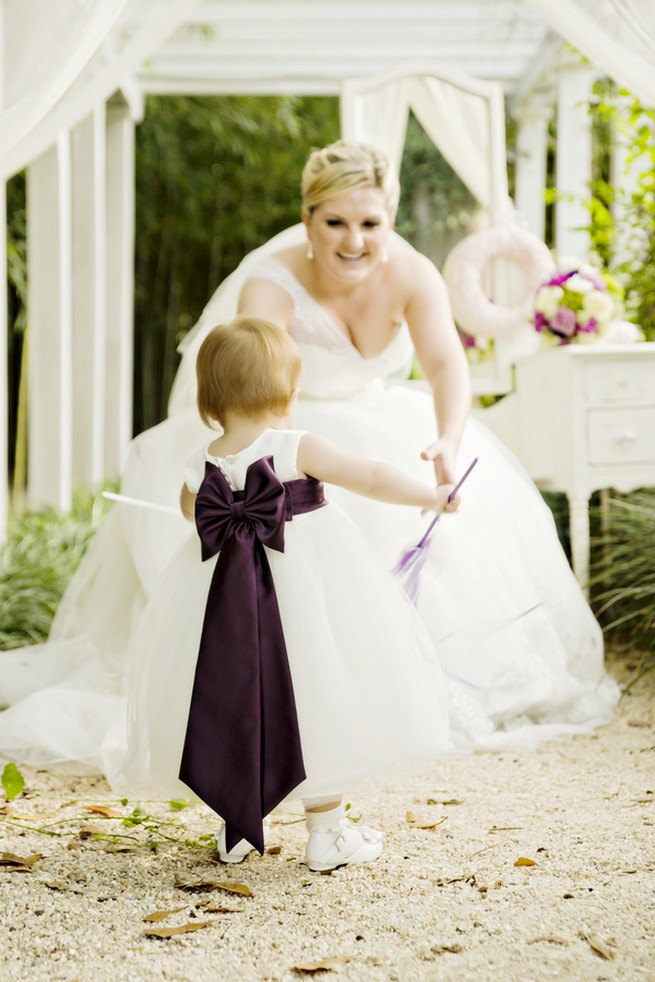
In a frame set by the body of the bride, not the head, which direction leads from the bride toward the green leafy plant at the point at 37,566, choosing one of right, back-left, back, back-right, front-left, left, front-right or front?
back-right

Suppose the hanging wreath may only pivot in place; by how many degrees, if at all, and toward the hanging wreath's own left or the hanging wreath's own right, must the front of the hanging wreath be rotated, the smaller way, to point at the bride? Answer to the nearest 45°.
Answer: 0° — it already faces them

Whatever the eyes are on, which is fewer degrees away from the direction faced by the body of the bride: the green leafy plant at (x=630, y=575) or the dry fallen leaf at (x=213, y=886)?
the dry fallen leaf

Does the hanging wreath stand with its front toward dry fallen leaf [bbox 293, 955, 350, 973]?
yes

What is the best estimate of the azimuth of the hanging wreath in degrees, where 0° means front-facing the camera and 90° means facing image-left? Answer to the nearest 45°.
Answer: approximately 0°

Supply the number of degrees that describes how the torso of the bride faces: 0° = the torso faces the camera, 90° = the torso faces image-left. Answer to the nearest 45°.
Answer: approximately 0°

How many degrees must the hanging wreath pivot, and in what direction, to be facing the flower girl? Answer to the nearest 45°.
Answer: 0° — it already faces them

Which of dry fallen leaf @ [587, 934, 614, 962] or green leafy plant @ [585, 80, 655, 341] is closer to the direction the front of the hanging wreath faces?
the dry fallen leaf

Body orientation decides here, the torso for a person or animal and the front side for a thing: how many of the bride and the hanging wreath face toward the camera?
2
